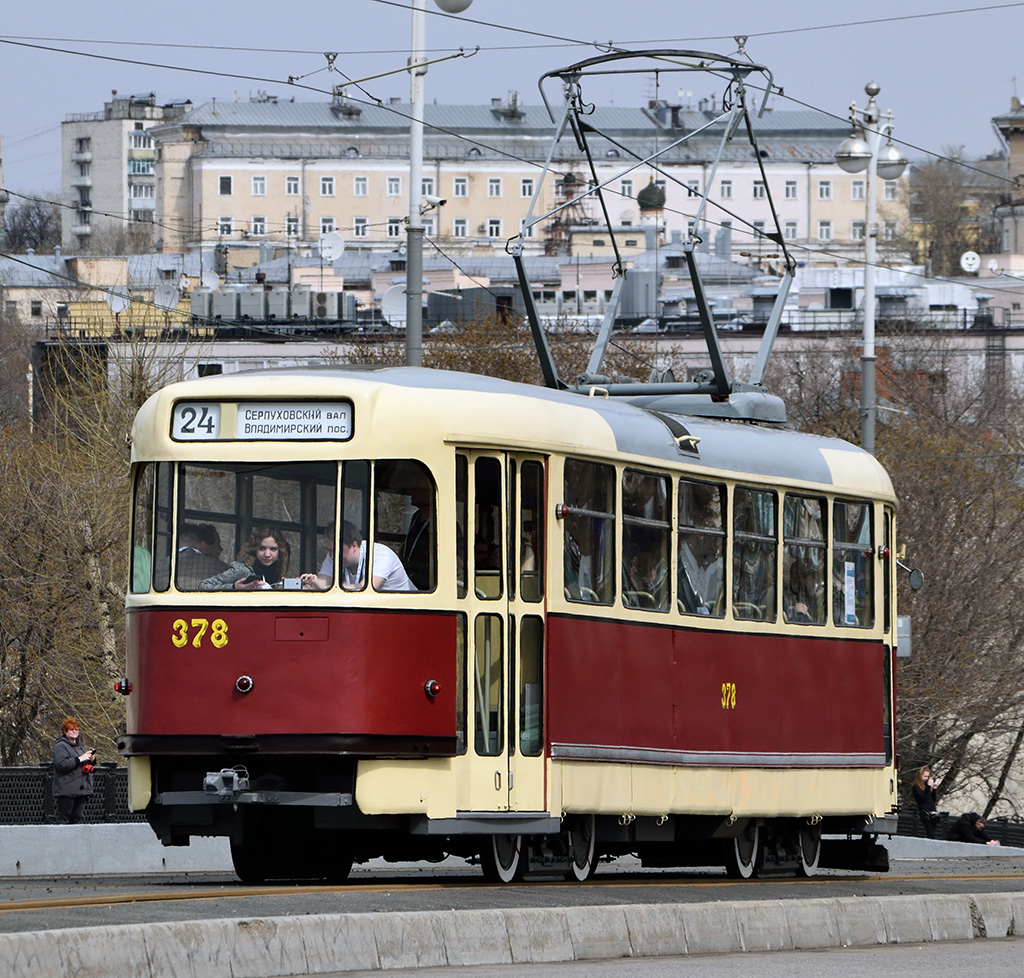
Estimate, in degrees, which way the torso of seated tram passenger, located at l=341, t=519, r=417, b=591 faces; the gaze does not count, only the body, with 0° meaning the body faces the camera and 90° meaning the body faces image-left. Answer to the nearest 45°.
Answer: approximately 90°

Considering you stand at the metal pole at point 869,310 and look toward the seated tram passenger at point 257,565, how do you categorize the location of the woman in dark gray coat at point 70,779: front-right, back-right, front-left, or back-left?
front-right

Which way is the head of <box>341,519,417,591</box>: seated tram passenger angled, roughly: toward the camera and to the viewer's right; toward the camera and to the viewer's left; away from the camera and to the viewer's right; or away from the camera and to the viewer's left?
toward the camera and to the viewer's left

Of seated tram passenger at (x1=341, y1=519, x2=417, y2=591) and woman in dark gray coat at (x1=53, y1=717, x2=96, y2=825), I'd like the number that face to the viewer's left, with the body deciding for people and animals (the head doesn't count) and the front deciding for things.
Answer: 1

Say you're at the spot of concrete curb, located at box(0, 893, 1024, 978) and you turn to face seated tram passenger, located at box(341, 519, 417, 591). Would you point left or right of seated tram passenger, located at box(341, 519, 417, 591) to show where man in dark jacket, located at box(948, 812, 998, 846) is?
right

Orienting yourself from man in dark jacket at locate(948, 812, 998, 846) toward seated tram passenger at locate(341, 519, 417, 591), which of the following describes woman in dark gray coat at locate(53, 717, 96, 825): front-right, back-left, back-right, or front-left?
front-right

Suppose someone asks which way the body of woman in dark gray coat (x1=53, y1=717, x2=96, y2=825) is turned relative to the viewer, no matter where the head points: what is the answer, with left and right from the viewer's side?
facing the viewer and to the right of the viewer

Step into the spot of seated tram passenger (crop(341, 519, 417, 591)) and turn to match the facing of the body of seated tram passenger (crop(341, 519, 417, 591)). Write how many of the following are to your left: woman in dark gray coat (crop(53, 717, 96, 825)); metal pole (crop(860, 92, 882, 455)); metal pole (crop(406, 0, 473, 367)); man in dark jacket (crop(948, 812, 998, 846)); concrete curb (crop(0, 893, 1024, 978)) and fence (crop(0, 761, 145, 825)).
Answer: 1

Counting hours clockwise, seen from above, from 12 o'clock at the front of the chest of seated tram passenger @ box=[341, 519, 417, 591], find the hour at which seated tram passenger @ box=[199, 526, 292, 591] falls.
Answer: seated tram passenger @ box=[199, 526, 292, 591] is roughly at 12 o'clock from seated tram passenger @ box=[341, 519, 417, 591].

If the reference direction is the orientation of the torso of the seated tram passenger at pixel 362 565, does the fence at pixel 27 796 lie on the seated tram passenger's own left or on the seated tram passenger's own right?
on the seated tram passenger's own right
